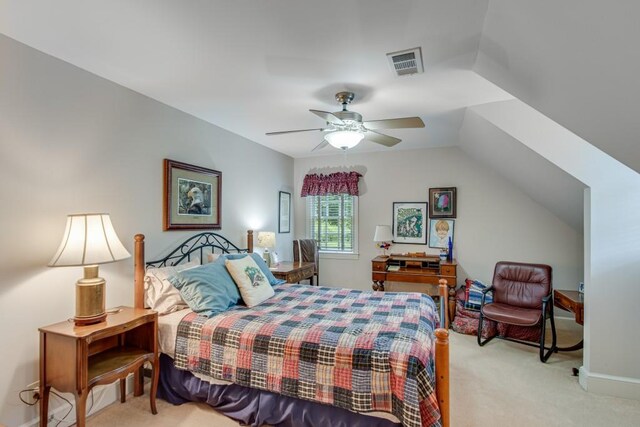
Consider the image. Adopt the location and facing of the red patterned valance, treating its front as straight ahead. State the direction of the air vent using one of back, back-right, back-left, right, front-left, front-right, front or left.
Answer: front

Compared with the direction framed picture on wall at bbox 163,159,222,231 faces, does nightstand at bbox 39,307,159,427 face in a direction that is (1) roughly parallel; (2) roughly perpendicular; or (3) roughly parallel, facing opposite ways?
roughly parallel

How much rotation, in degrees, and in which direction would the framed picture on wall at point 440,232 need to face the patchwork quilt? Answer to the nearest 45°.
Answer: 0° — it already faces it

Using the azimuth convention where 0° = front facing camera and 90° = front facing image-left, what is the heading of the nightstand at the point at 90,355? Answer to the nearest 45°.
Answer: approximately 315°

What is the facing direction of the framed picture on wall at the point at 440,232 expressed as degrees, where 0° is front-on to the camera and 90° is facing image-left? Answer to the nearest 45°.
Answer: approximately 0°

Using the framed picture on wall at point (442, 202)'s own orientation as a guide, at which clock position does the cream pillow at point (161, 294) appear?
The cream pillow is roughly at 1 o'clock from the framed picture on wall.

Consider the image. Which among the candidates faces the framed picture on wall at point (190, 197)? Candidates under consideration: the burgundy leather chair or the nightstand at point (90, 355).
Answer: the burgundy leather chair

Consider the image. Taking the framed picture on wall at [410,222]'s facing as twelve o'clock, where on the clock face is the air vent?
The air vent is roughly at 12 o'clock from the framed picture on wall.

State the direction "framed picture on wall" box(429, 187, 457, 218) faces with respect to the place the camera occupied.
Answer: facing the viewer

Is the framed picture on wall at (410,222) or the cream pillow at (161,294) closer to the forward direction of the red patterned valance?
the cream pillow

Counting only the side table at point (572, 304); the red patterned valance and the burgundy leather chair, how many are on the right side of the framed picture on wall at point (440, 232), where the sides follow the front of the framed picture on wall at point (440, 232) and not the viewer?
1

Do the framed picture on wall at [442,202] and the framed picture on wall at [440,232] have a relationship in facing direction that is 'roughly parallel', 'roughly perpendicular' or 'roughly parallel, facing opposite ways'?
roughly parallel

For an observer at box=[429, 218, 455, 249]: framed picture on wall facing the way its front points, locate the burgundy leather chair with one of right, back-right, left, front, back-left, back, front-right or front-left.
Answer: front-left

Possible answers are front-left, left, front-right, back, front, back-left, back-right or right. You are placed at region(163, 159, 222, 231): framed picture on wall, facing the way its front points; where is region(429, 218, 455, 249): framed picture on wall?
front-left

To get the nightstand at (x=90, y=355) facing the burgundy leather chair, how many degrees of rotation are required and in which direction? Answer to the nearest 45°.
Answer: approximately 45° to its left
